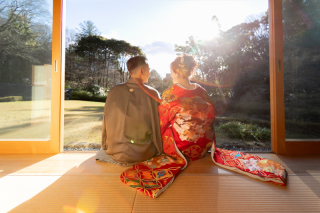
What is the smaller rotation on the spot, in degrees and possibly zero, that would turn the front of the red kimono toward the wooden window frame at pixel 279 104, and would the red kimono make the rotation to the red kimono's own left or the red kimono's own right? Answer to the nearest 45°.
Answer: approximately 45° to the red kimono's own right

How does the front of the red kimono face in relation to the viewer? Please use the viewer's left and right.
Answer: facing away from the viewer

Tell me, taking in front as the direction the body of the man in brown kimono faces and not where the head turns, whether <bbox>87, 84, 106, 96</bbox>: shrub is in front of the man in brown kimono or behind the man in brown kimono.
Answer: in front

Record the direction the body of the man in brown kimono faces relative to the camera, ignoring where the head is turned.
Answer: away from the camera

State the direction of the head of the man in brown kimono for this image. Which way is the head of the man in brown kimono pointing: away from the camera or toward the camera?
away from the camera

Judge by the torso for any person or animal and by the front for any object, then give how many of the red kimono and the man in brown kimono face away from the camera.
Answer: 2

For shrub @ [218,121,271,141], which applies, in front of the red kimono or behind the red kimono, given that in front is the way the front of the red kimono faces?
in front
